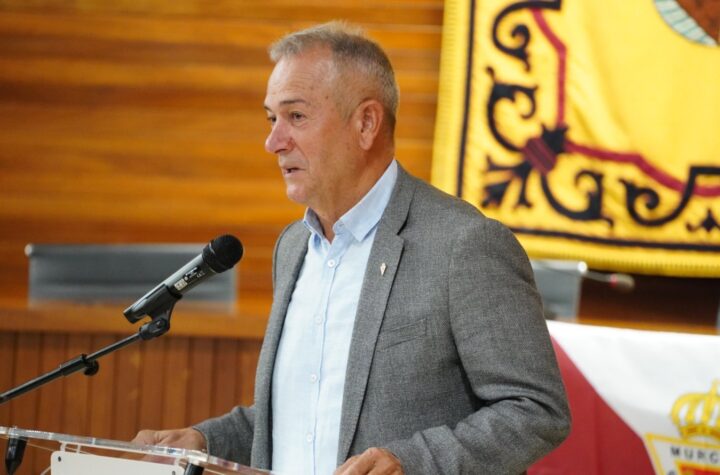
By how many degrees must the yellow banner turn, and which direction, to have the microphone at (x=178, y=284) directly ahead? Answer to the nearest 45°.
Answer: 0° — it already faces it

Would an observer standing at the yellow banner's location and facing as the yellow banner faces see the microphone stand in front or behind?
in front

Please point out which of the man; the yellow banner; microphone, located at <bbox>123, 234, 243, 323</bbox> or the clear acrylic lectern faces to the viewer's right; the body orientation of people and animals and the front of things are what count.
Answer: the microphone

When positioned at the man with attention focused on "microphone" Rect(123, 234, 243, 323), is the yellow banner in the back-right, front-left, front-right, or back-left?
back-right

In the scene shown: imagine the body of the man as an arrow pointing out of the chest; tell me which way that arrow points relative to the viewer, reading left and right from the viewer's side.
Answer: facing the viewer and to the left of the viewer

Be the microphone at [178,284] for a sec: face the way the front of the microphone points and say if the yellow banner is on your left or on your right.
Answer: on your left

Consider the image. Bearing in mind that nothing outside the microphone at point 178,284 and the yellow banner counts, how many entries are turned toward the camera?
1

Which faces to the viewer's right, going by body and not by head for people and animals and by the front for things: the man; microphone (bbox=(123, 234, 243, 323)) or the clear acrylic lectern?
the microphone

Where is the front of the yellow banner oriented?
toward the camera

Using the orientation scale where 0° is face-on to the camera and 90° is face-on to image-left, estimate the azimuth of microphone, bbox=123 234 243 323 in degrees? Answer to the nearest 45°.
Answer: approximately 270°

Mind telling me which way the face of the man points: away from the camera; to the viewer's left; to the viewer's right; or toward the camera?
to the viewer's left
